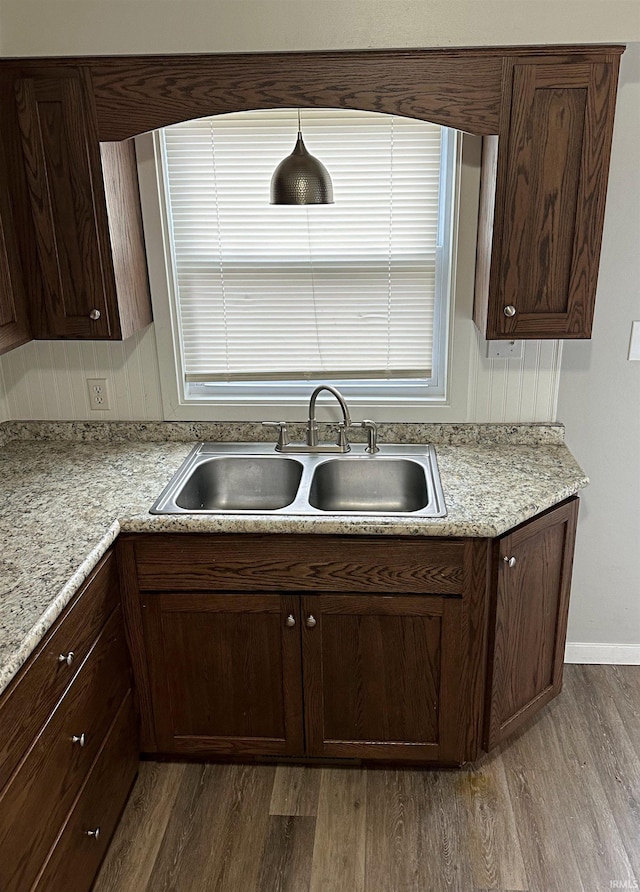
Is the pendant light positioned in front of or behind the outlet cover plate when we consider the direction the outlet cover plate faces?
in front

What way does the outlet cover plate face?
toward the camera

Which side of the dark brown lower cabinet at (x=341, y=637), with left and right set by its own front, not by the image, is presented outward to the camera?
front

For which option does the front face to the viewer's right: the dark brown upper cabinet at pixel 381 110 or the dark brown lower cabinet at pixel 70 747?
the dark brown lower cabinet

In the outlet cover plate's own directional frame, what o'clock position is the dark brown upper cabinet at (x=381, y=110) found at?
The dark brown upper cabinet is roughly at 10 o'clock from the outlet cover plate.

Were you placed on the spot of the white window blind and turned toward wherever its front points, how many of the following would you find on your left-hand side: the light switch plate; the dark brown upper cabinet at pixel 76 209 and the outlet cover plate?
1

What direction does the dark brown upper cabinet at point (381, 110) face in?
toward the camera

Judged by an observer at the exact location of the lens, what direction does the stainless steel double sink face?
facing the viewer

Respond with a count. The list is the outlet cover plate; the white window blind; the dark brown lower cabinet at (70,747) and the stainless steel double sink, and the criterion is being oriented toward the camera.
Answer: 3

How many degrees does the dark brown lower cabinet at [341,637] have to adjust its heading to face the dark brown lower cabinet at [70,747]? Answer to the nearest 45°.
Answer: approximately 45° to its right

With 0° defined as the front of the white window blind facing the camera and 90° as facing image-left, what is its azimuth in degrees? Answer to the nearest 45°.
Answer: approximately 0°

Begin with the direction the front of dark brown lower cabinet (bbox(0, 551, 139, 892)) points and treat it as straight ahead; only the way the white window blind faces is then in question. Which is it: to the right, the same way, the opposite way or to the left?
to the right

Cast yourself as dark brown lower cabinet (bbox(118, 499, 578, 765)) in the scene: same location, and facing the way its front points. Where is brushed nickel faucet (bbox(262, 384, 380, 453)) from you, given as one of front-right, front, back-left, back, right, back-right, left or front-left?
back
